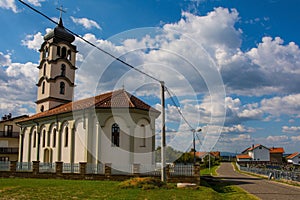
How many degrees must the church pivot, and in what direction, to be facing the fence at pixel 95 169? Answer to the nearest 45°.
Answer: approximately 135° to its left

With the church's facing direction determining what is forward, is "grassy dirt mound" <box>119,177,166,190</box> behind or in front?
behind

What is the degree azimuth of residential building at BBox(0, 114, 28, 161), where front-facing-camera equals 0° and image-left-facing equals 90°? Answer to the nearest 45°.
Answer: approximately 0°

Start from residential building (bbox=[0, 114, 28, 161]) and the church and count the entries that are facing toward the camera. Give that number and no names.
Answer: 1

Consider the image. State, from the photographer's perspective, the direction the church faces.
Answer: facing away from the viewer and to the left of the viewer
